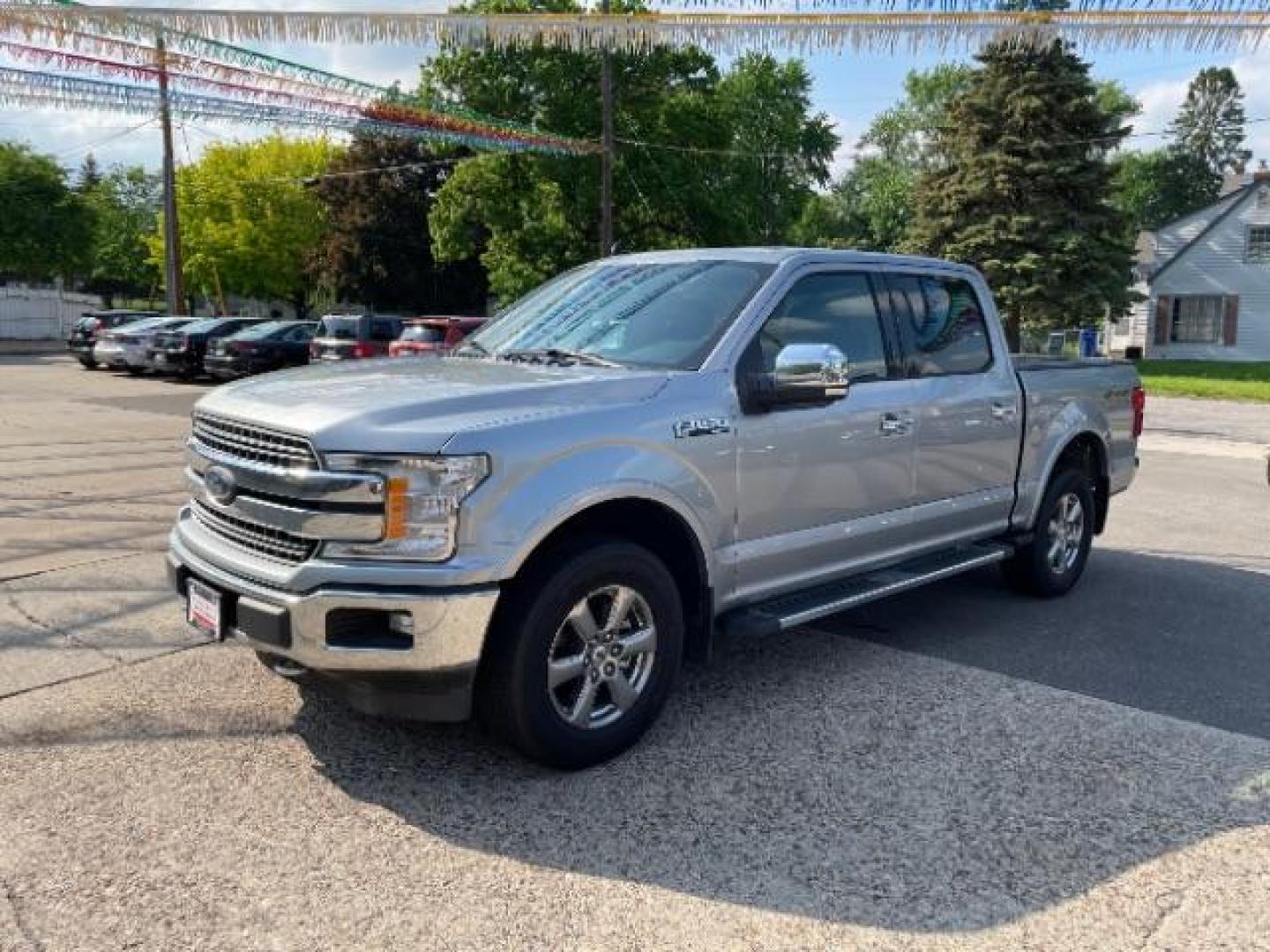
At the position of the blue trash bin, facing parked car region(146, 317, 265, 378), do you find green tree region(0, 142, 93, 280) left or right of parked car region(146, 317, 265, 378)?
right

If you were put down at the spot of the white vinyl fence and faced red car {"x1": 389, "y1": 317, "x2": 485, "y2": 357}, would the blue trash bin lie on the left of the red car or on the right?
left

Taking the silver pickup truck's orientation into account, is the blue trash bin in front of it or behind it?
behind

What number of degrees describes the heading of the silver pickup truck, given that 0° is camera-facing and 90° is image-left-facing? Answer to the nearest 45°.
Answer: approximately 45°

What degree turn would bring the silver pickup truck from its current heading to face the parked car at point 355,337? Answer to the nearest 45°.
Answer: approximately 135° to its right
